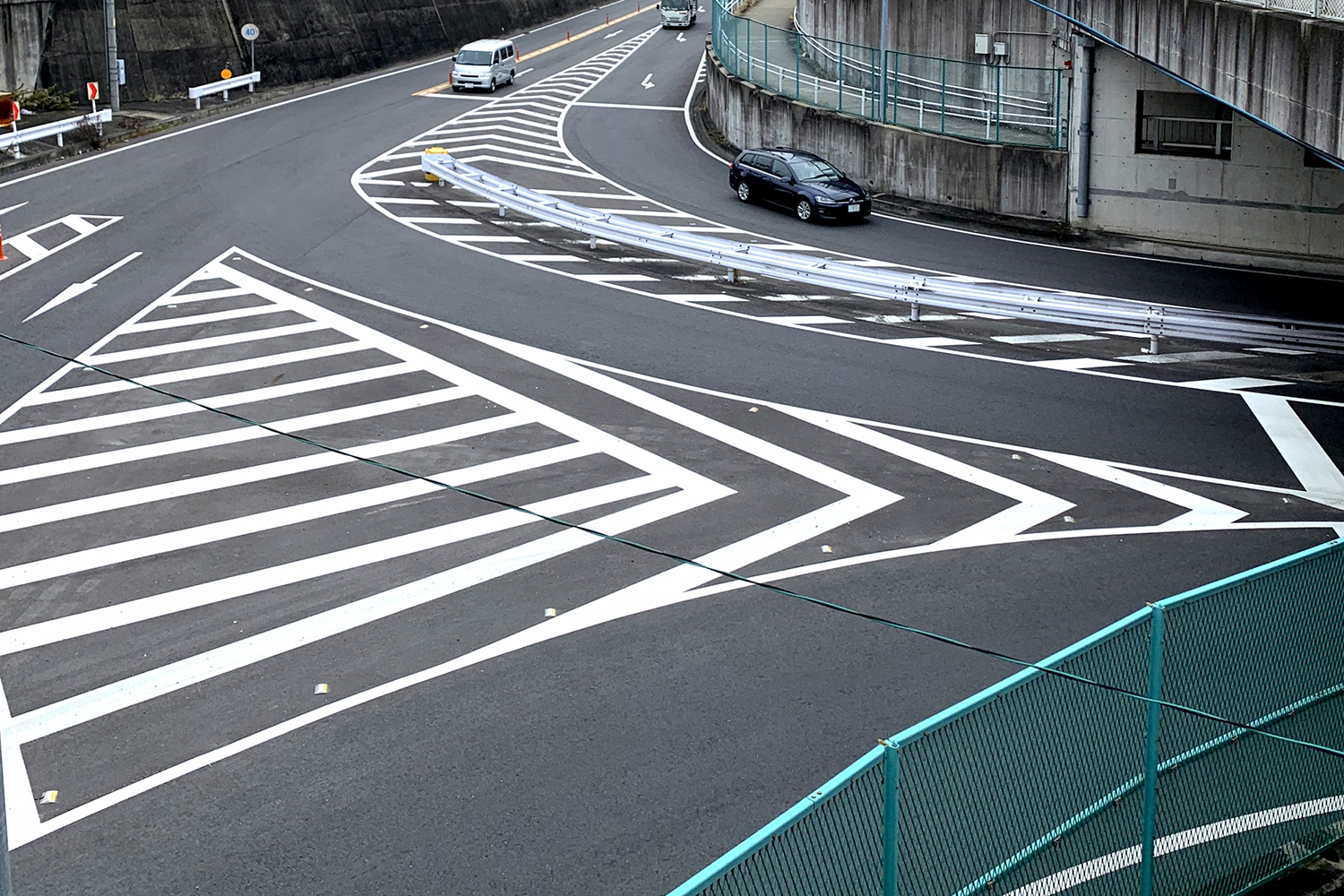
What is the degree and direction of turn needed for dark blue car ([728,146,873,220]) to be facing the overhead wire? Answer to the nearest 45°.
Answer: approximately 45° to its right

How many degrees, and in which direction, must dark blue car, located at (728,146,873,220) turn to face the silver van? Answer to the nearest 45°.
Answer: approximately 180°

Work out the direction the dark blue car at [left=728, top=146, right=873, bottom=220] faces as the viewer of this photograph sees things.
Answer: facing the viewer and to the right of the viewer

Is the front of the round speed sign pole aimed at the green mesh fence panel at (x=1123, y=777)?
yes

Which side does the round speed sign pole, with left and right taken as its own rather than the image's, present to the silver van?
left

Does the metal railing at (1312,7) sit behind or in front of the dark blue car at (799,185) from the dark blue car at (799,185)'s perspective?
in front

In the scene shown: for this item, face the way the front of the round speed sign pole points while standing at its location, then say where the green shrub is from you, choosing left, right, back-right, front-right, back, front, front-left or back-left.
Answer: front-right

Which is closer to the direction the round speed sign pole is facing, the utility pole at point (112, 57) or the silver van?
the utility pole

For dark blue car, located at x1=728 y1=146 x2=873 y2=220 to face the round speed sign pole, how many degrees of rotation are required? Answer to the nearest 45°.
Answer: approximately 180°

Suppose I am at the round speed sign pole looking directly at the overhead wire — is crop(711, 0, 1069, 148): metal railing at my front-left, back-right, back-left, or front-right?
front-left

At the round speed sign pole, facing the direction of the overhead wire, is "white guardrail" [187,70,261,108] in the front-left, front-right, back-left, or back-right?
front-right

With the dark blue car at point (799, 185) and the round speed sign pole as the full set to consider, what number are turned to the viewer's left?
0

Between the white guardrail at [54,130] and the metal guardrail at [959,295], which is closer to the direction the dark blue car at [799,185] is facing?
the metal guardrail

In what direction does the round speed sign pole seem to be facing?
toward the camera
